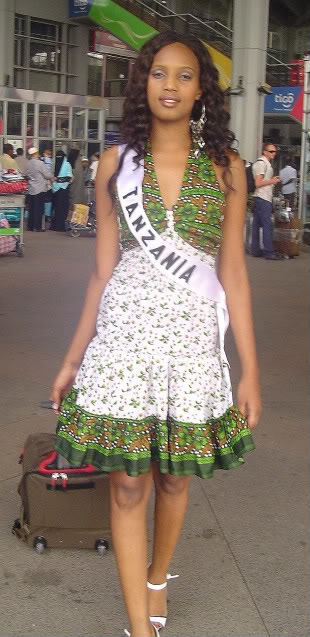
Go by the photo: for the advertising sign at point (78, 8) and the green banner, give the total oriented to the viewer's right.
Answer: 0

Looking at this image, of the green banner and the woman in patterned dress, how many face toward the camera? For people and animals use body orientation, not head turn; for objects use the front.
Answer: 2

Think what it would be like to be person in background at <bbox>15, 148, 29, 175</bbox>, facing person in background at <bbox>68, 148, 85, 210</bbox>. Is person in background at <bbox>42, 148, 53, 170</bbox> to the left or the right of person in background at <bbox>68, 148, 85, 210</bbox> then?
left

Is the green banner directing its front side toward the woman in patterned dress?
yes

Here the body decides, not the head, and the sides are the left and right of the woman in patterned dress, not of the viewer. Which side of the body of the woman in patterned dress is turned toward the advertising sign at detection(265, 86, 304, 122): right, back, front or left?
back

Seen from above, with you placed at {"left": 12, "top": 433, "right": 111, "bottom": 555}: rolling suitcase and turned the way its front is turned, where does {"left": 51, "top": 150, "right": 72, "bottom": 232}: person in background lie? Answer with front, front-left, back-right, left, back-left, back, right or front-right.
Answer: back

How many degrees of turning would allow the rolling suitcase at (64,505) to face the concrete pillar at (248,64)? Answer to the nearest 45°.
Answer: approximately 180°
